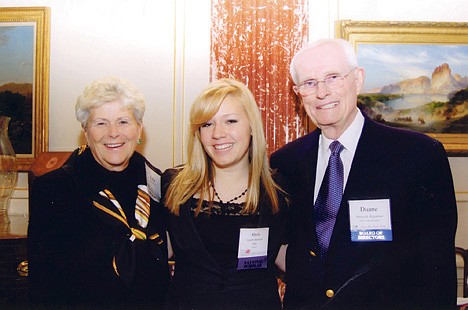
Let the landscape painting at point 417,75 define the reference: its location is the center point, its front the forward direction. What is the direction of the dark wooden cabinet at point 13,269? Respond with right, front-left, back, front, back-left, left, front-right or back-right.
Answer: front-right

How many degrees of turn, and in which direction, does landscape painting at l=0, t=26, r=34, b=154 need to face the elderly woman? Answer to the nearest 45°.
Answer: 0° — it already faces them

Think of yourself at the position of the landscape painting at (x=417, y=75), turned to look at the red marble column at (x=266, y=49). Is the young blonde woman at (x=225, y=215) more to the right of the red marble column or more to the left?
left

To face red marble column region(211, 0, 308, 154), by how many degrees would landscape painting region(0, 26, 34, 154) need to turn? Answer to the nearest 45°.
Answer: approximately 45° to its left

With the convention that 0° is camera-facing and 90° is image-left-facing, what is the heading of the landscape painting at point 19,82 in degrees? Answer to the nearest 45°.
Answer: approximately 0°
